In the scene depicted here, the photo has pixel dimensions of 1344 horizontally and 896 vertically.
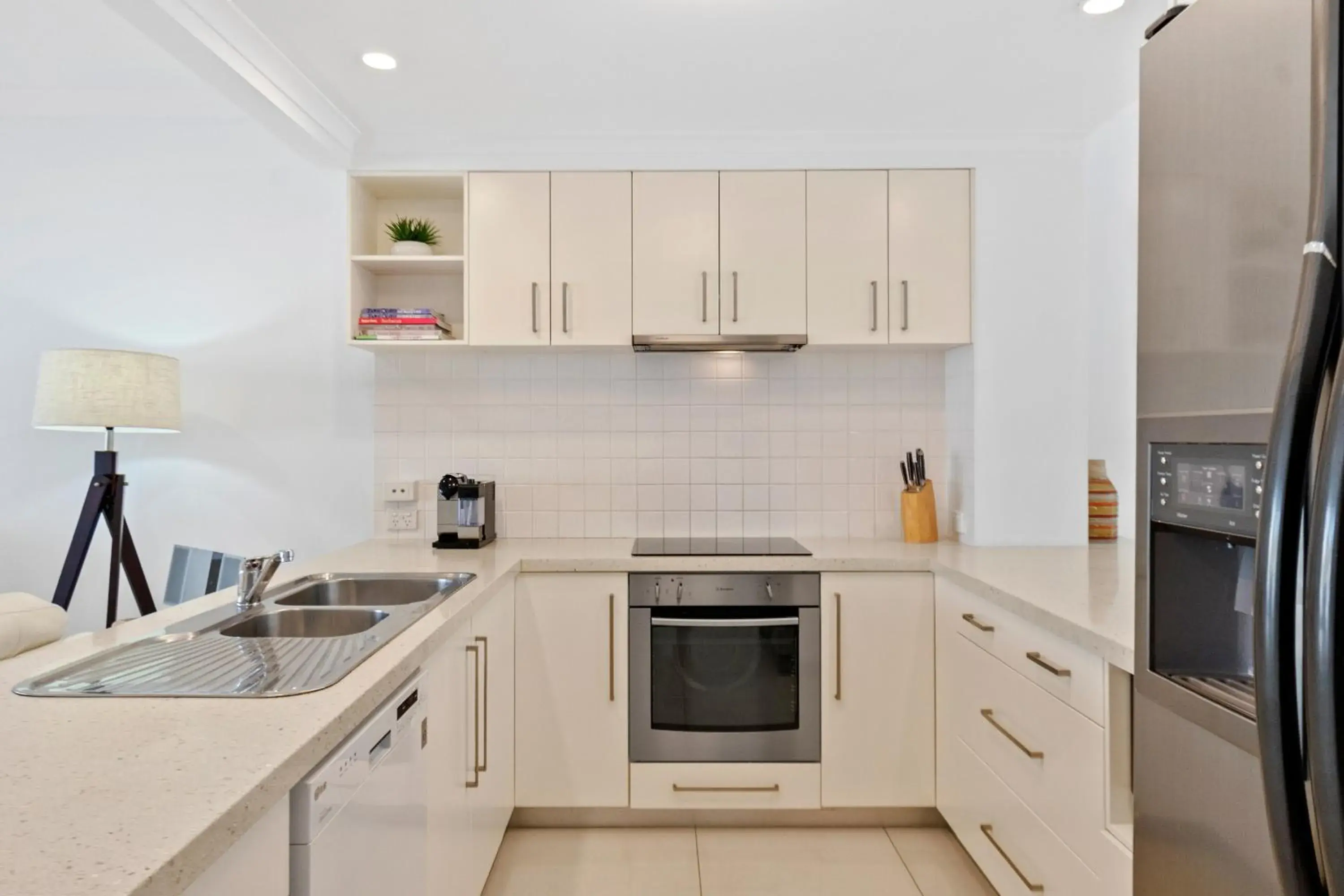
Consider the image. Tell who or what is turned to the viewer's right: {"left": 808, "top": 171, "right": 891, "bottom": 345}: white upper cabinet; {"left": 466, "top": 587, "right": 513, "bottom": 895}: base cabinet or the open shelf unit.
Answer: the base cabinet

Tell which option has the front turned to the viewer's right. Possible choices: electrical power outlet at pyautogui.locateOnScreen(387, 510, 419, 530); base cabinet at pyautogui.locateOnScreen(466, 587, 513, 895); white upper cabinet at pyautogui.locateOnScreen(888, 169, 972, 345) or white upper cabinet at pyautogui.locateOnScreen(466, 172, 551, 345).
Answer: the base cabinet

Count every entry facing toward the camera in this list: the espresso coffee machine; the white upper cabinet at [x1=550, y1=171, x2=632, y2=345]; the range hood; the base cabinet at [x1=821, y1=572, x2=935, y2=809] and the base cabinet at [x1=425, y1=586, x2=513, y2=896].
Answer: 4

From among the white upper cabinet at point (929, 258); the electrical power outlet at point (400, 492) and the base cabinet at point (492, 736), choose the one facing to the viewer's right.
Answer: the base cabinet

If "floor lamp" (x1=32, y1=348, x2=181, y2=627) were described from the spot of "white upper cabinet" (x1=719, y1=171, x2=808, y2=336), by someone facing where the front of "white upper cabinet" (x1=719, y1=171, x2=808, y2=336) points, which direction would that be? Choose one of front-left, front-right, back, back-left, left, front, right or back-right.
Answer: right

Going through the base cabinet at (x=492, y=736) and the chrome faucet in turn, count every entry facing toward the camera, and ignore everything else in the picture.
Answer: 0

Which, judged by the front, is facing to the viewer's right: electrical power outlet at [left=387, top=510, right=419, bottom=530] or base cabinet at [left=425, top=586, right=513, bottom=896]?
the base cabinet

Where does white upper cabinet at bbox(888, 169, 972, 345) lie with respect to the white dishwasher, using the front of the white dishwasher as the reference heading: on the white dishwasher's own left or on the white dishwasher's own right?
on the white dishwasher's own left
